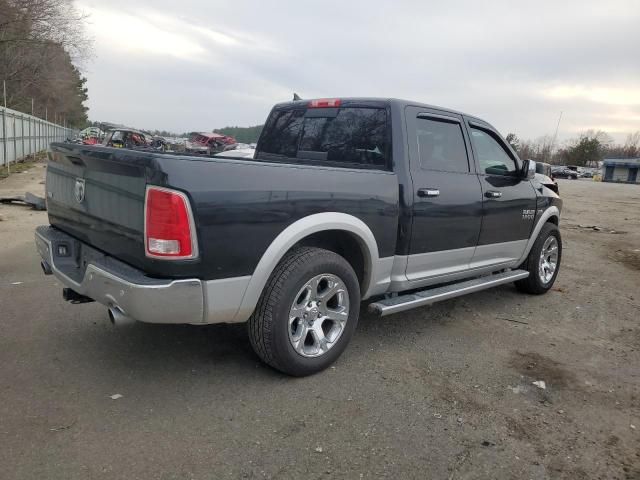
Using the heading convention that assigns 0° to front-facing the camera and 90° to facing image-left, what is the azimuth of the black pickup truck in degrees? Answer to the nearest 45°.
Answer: approximately 225°

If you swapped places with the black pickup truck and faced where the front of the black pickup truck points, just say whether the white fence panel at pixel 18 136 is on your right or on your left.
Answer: on your left
